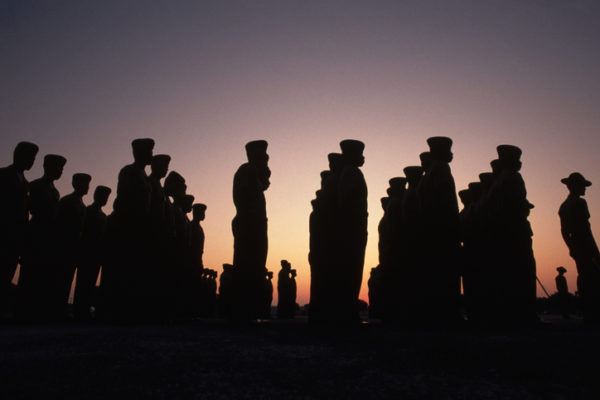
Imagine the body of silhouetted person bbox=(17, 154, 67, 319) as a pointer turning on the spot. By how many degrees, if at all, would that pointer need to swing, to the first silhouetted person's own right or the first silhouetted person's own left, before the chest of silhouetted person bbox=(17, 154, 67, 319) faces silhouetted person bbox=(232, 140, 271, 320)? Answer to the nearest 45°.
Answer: approximately 45° to the first silhouetted person's own right

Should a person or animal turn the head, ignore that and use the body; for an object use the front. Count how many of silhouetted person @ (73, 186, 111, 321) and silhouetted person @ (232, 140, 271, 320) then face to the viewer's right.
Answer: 2

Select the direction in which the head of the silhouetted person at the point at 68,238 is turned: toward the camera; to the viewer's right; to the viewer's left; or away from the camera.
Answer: to the viewer's right

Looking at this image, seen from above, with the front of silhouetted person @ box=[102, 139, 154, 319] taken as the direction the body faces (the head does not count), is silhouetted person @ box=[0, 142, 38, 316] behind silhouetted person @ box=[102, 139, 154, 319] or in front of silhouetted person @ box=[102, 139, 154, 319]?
behind

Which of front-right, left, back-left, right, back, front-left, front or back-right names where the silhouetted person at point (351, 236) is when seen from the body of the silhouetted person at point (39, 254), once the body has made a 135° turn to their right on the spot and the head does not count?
left

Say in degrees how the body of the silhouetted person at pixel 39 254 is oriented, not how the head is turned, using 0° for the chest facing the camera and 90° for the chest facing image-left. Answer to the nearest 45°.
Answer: approximately 270°

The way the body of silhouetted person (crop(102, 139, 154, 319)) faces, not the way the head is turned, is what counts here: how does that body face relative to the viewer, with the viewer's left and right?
facing to the right of the viewer

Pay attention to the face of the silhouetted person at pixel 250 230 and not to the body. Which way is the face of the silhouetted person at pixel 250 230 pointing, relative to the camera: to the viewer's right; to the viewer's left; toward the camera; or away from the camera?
to the viewer's right

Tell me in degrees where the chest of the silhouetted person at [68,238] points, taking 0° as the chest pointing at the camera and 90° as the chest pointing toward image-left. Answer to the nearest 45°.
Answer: approximately 270°

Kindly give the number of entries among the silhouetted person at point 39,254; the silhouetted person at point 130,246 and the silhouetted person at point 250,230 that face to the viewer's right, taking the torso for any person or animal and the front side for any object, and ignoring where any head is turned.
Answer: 3

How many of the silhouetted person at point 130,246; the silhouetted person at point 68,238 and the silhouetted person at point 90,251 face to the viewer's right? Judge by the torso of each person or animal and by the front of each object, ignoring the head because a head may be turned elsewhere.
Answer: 3

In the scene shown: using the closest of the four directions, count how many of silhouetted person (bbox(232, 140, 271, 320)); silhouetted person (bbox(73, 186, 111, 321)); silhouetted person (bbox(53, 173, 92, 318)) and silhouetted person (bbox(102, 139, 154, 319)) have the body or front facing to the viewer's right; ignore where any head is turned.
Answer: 4

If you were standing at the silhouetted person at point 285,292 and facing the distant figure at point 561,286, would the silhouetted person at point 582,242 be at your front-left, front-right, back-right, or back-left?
front-right

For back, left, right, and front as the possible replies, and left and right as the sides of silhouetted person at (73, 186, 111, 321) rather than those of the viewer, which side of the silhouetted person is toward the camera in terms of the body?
right

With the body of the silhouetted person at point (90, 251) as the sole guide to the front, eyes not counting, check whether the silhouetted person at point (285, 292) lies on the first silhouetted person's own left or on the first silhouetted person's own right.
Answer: on the first silhouetted person's own left

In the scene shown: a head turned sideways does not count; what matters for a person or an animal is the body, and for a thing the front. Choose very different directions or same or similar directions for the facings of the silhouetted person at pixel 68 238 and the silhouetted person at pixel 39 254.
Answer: same or similar directions

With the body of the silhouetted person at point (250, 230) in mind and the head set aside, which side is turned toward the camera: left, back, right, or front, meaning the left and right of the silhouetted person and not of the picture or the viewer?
right
